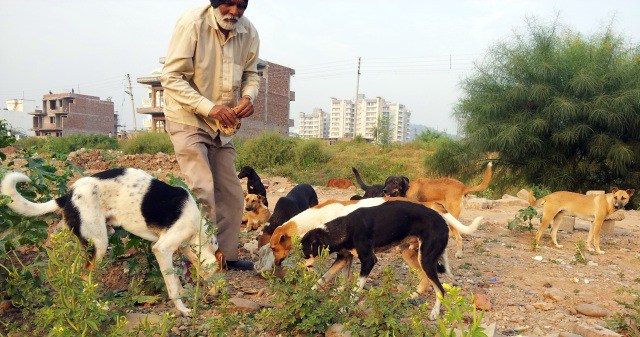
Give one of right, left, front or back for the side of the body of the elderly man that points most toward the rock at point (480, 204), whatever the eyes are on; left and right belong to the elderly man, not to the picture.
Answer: left

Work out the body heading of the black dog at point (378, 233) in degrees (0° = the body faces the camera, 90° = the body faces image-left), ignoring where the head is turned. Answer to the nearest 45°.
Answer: approximately 90°

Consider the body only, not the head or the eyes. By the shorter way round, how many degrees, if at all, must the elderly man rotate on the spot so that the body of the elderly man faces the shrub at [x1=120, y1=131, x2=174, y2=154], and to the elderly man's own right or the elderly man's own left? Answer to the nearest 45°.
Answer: approximately 135° to the elderly man's own left

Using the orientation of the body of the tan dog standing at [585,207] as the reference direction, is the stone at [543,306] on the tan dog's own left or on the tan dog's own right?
on the tan dog's own right

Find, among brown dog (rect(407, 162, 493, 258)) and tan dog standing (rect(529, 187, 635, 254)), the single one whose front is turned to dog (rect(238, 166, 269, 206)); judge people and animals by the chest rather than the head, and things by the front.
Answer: the brown dog

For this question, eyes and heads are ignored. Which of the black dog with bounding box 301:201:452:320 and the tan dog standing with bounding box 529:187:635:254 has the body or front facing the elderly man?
the black dog

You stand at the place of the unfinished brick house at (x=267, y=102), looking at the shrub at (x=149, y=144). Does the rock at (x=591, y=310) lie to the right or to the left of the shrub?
left

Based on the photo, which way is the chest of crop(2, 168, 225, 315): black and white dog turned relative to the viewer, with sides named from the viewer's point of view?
facing to the right of the viewer

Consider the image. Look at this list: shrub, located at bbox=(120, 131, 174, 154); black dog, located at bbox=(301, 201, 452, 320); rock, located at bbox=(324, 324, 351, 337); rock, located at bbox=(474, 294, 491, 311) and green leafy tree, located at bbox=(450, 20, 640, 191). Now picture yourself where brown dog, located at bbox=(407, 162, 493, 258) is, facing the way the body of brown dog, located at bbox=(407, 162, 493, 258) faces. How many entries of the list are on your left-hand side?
3

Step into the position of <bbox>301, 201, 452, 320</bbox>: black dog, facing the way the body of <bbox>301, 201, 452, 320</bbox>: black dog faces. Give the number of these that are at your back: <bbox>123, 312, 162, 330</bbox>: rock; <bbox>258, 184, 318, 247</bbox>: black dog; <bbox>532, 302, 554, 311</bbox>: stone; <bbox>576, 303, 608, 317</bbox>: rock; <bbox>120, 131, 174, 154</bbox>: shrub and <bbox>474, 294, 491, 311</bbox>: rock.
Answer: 3

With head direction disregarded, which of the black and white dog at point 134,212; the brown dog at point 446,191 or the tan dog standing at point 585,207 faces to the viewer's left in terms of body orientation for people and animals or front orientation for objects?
the brown dog

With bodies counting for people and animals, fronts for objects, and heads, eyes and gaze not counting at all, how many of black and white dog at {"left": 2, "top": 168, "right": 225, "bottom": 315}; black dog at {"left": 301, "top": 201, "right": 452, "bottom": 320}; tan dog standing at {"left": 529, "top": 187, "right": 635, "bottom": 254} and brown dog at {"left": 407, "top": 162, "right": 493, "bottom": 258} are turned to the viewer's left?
2

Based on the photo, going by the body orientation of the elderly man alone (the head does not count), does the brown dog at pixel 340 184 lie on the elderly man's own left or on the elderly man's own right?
on the elderly man's own left

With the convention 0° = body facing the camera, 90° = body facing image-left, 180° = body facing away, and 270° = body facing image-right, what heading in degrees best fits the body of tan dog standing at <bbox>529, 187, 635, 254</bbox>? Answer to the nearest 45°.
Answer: approximately 270°

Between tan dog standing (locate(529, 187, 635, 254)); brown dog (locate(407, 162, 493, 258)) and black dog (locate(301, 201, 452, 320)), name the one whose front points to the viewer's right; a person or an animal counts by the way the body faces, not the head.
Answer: the tan dog standing

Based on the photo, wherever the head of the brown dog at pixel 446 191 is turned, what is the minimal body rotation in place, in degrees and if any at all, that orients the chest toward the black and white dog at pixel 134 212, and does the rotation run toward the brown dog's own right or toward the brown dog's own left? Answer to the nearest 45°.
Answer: approximately 45° to the brown dog's own left

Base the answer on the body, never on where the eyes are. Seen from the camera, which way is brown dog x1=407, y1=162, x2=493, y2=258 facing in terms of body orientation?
to the viewer's left
